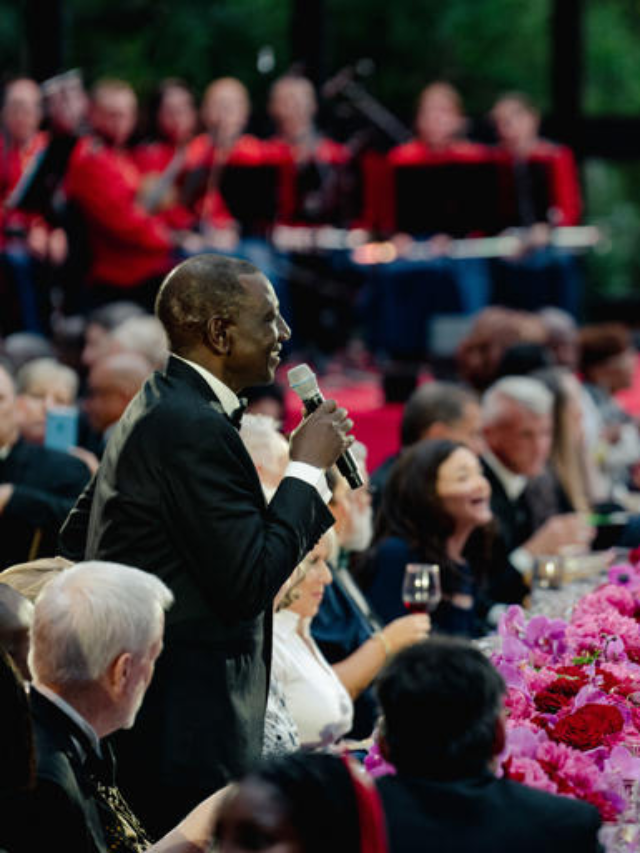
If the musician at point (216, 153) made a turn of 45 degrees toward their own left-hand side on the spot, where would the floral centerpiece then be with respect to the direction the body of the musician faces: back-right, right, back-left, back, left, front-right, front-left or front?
front-right

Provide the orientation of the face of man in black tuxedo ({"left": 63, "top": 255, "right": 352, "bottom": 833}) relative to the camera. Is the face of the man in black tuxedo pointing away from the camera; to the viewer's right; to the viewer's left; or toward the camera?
to the viewer's right

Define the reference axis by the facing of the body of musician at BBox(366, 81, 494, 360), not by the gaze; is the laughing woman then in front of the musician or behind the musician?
in front

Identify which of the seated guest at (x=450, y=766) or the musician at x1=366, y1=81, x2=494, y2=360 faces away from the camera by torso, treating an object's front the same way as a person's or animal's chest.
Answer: the seated guest

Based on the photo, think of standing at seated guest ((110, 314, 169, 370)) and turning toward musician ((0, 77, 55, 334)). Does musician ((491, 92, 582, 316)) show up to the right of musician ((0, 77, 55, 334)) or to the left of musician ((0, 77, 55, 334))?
right

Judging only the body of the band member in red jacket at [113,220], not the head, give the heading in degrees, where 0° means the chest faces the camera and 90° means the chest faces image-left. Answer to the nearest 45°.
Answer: approximately 315°

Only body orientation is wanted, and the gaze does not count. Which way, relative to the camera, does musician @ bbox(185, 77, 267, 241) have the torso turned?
toward the camera

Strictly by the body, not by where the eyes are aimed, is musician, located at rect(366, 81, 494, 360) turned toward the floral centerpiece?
yes

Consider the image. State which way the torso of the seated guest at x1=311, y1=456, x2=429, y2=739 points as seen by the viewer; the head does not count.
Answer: to the viewer's right

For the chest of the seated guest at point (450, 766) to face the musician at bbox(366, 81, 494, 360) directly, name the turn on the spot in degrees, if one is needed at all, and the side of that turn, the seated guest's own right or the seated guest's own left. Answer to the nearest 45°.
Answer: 0° — they already face them

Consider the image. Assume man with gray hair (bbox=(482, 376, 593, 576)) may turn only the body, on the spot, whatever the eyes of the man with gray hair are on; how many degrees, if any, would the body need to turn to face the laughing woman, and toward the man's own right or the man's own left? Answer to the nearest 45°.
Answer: approximately 45° to the man's own right
